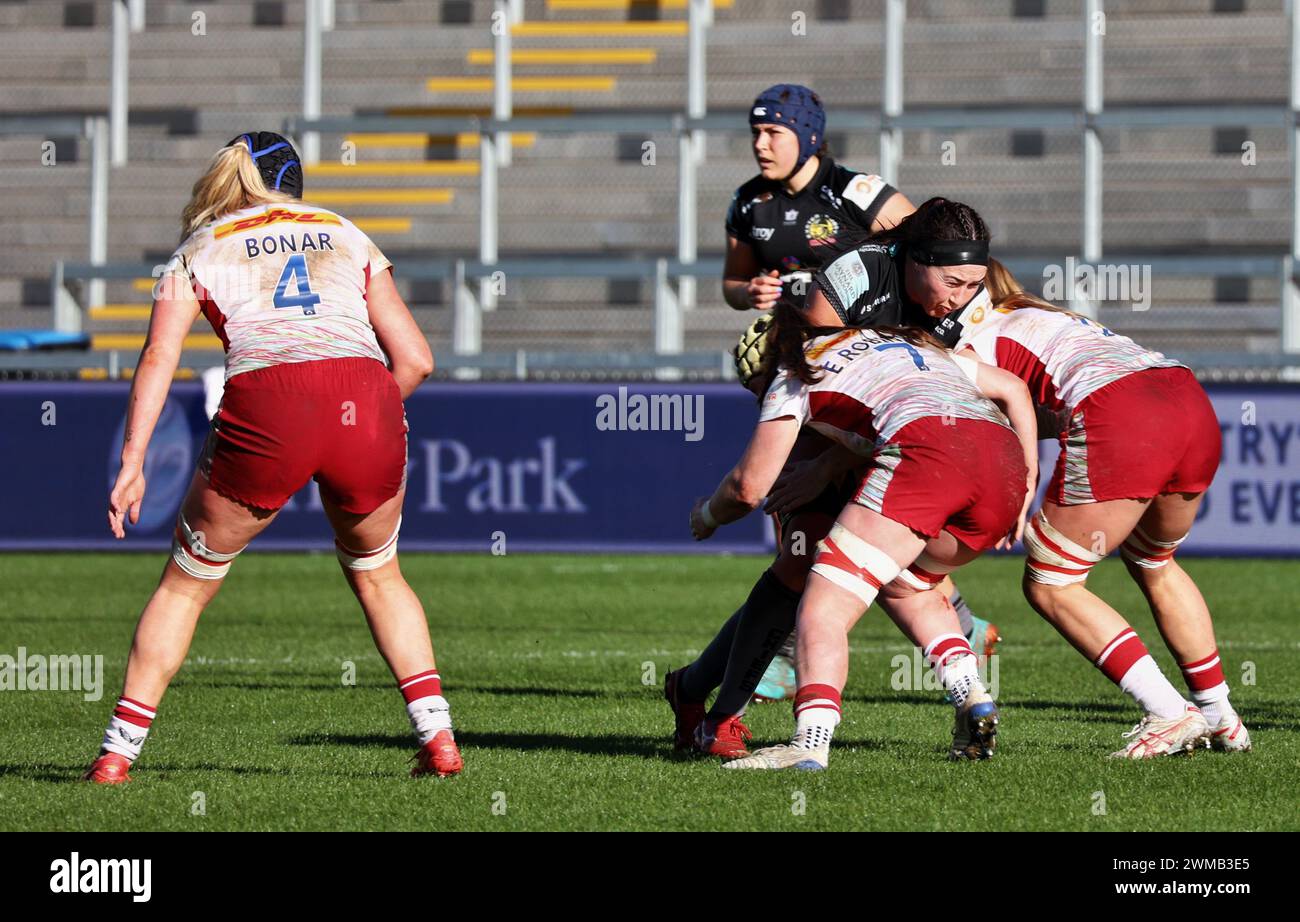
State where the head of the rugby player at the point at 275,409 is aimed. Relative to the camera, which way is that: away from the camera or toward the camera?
away from the camera

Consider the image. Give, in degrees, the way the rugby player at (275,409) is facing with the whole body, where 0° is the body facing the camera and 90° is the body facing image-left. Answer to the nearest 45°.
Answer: approximately 180°
